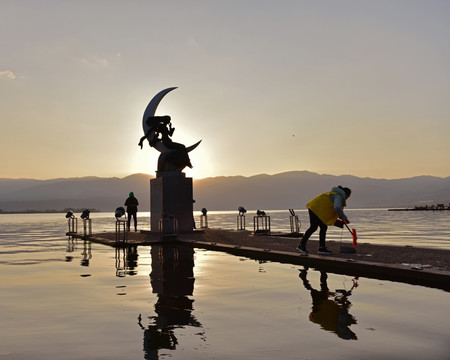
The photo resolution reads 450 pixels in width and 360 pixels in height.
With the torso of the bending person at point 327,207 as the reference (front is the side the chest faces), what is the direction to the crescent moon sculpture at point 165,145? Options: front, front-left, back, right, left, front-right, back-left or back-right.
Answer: back-left

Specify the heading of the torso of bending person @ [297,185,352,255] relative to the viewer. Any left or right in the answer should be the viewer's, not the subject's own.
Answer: facing to the right of the viewer
